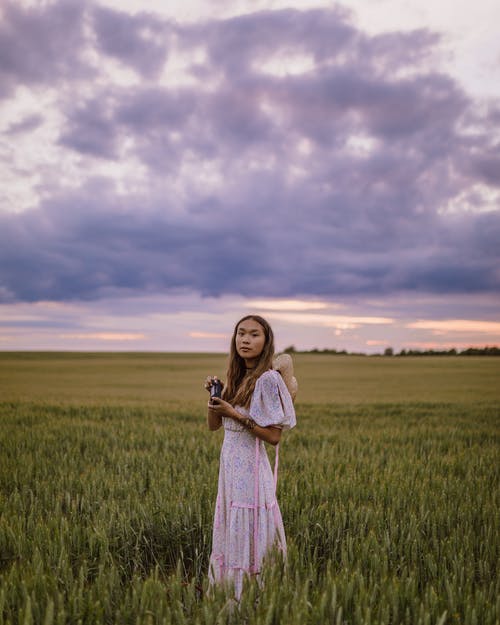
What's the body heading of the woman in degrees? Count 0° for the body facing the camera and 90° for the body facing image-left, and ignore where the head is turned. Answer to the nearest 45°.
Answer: approximately 45°
